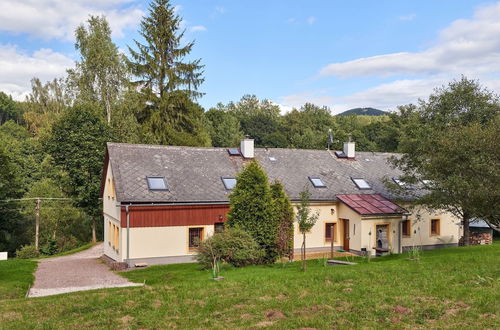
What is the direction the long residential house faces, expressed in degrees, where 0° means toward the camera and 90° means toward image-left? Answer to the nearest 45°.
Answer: approximately 0°

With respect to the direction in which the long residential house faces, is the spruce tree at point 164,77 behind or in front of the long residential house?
behind

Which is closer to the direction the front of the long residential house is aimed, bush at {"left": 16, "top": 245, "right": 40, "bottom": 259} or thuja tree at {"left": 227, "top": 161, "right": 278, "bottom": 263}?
the thuja tree

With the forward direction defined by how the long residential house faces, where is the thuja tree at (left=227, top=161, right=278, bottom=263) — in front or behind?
in front

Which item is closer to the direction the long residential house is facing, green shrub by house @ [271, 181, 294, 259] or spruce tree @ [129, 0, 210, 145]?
the green shrub by house

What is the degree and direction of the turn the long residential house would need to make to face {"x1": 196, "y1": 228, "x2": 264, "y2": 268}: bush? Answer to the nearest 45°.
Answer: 0° — it already faces it

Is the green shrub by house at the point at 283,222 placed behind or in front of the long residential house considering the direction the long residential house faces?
in front
